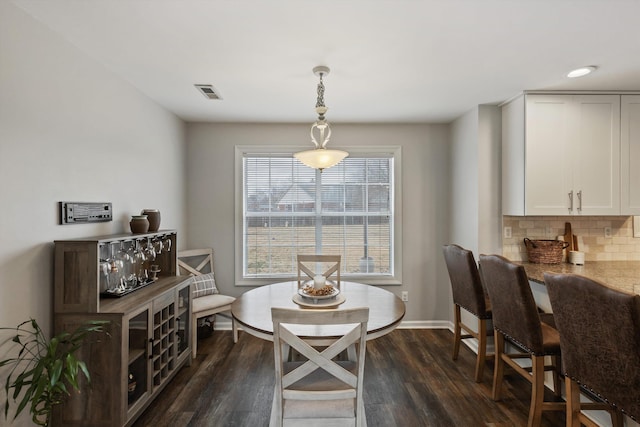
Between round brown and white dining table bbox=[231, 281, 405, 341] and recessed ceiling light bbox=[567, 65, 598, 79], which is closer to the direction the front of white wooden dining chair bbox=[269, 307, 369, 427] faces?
the round brown and white dining table

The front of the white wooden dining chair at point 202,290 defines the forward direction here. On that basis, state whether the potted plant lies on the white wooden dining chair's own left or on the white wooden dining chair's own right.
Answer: on the white wooden dining chair's own right

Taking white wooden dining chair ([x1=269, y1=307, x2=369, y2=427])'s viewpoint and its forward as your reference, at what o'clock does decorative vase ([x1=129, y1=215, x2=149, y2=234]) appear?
The decorative vase is roughly at 10 o'clock from the white wooden dining chair.

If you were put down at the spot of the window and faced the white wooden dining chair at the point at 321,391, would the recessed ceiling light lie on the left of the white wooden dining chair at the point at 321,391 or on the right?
left

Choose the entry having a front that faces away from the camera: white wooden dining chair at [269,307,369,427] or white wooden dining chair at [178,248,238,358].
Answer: white wooden dining chair at [269,307,369,427]

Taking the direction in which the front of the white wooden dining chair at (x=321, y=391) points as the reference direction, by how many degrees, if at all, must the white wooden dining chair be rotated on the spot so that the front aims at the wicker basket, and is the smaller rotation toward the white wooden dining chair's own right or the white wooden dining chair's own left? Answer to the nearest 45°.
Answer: approximately 45° to the white wooden dining chair's own right

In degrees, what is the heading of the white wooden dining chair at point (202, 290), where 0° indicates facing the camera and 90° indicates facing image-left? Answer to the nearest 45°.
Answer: approximately 315°

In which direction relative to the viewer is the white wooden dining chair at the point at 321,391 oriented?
away from the camera

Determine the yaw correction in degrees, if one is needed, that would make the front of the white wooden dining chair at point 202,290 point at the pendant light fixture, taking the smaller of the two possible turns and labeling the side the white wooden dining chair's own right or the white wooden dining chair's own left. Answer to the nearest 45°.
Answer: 0° — it already faces it

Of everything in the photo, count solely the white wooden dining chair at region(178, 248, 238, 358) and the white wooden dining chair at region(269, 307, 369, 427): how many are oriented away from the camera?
1
